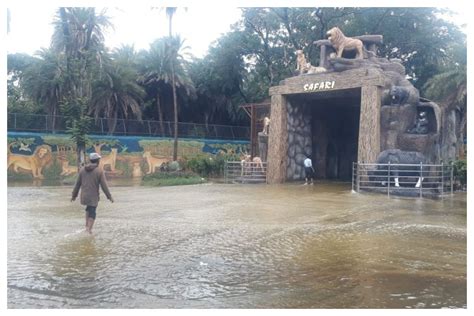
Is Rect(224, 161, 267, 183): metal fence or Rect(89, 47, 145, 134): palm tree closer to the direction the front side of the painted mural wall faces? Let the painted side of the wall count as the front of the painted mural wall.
the metal fence

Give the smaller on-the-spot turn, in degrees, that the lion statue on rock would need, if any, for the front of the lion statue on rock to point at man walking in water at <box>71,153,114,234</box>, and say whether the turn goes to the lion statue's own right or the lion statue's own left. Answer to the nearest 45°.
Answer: approximately 90° to the lion statue's own left

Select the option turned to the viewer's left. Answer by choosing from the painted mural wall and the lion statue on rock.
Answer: the lion statue on rock

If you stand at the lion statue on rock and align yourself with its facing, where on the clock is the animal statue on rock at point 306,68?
The animal statue on rock is roughly at 1 o'clock from the lion statue on rock.

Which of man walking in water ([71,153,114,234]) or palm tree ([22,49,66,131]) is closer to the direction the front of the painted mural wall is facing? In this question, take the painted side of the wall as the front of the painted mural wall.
the man walking in water

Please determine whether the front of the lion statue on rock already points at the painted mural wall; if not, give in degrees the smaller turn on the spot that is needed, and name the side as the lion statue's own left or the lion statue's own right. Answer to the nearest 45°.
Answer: approximately 45° to the lion statue's own right

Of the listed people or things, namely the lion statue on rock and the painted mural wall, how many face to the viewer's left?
1

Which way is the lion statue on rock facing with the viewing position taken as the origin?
facing to the left of the viewer

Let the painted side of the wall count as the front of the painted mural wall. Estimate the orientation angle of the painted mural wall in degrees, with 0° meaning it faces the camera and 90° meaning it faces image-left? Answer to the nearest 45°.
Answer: approximately 0°

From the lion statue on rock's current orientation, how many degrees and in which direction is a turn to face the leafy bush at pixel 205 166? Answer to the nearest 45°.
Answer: approximately 45° to its right

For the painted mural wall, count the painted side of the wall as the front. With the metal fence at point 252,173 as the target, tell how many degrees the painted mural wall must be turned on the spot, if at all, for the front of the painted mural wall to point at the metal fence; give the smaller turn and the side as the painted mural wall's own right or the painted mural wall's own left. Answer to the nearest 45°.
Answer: approximately 45° to the painted mural wall's own left

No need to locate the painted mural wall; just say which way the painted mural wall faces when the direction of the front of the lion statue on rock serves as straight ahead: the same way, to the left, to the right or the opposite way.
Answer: to the left

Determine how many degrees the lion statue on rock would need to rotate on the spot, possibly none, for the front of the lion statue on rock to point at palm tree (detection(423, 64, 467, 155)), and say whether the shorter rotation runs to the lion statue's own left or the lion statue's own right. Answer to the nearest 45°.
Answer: approximately 135° to the lion statue's own right

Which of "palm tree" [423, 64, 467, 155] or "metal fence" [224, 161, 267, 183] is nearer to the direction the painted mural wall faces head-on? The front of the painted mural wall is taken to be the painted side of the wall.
the metal fence
